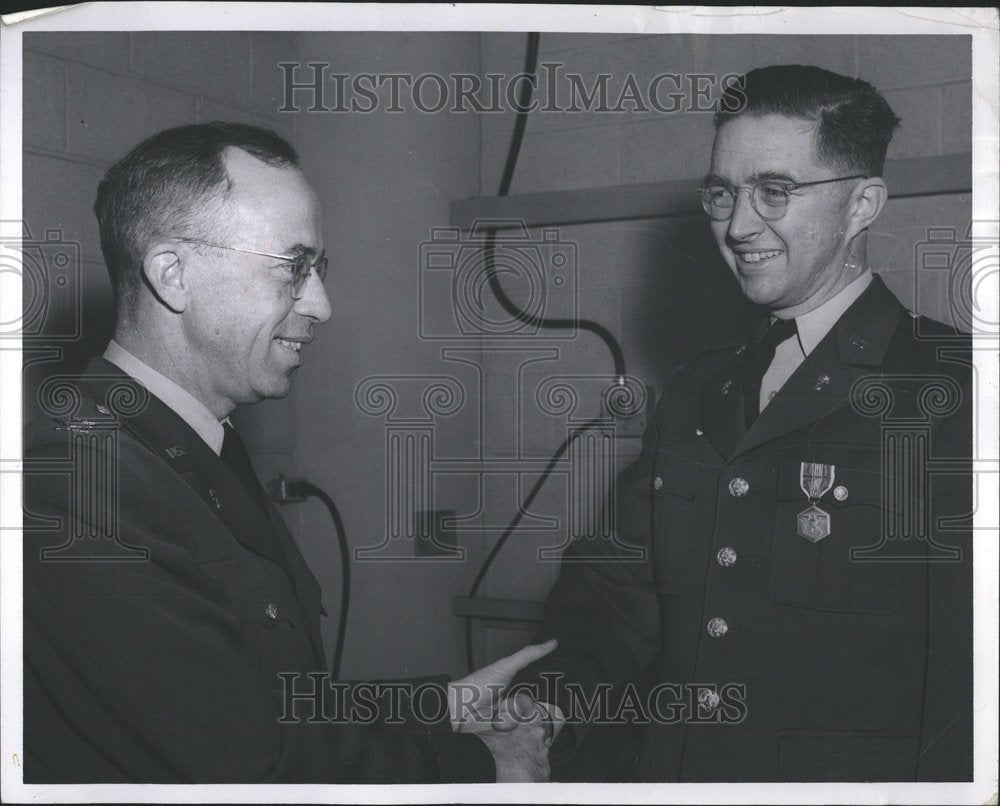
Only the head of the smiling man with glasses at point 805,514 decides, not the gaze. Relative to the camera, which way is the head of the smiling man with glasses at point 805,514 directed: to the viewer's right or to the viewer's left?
to the viewer's left

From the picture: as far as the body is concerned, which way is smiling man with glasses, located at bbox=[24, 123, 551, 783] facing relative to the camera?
to the viewer's right

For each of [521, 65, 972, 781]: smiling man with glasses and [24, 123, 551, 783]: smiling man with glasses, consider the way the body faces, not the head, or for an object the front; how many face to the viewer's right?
1

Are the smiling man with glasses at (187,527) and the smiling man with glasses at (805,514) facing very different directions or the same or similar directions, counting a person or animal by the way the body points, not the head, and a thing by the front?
very different directions
